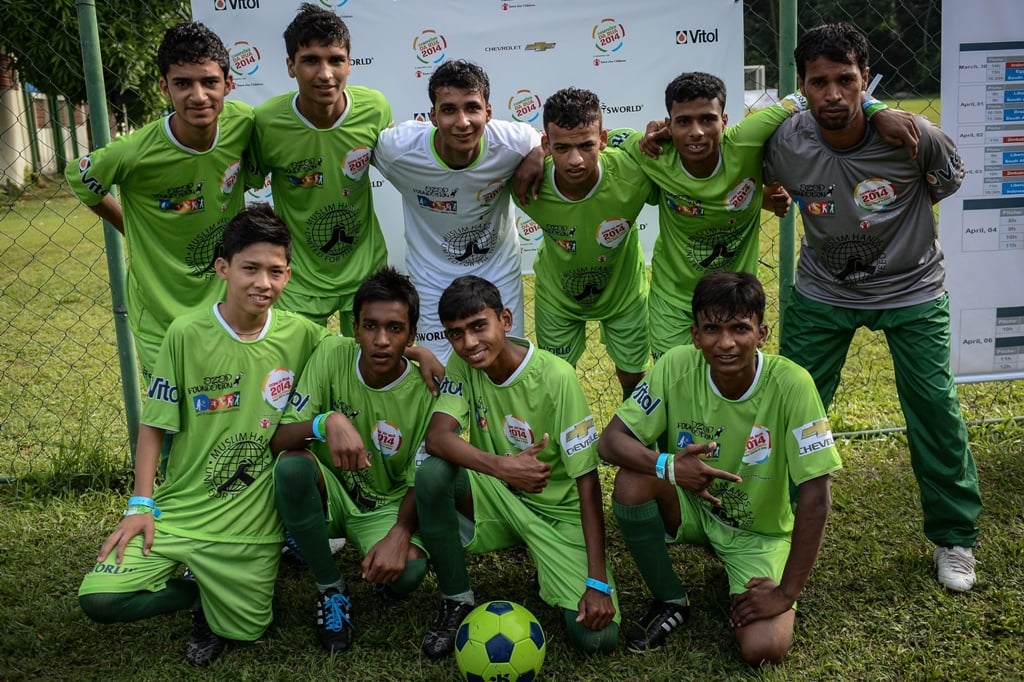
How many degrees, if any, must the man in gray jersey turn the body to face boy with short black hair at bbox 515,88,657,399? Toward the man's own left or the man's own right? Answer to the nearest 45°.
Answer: approximately 90° to the man's own right

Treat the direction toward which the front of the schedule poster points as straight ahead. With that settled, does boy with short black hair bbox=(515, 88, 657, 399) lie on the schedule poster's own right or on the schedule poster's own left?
on the schedule poster's own right

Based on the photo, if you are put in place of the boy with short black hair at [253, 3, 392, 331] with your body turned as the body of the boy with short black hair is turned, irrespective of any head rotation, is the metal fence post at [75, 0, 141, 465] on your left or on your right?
on your right

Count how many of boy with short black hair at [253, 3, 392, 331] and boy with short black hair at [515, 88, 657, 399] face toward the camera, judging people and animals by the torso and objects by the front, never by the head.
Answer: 2

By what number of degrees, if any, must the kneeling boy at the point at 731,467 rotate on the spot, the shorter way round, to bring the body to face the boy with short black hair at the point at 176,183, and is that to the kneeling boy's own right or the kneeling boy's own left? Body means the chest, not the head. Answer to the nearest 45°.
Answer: approximately 90° to the kneeling boy's own right

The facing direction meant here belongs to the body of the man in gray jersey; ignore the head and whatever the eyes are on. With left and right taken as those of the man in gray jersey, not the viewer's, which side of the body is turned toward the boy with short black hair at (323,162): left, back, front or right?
right

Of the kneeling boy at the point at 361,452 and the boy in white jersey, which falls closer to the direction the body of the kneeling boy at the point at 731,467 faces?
the kneeling boy
